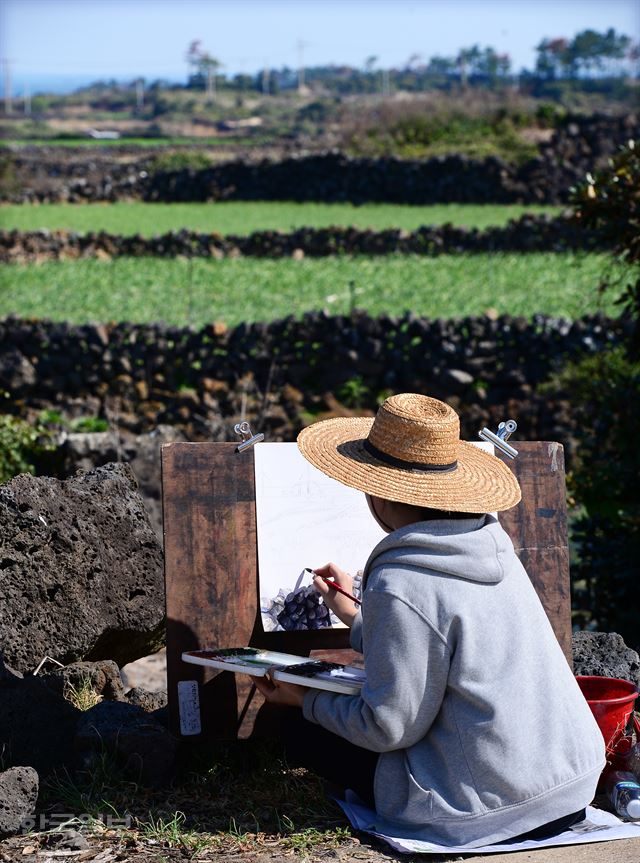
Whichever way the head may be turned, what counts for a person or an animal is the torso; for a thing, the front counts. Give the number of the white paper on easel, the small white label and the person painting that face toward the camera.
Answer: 2

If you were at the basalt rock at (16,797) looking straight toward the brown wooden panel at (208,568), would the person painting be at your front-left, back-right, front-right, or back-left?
front-right

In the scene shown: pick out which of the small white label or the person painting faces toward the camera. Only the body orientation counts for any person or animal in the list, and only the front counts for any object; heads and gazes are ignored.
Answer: the small white label

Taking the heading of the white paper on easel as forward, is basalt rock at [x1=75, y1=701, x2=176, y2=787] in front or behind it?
in front

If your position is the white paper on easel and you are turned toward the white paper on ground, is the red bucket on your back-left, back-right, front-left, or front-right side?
front-left

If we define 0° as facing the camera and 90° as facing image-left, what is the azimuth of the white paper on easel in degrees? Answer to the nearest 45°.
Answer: approximately 0°

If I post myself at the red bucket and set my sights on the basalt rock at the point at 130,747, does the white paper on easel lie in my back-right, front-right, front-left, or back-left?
front-right

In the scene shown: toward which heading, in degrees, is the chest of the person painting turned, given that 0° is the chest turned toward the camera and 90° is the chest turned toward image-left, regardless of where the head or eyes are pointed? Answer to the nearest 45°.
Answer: approximately 135°

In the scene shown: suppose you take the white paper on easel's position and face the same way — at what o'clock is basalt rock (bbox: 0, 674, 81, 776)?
The basalt rock is roughly at 2 o'clock from the white paper on easel.

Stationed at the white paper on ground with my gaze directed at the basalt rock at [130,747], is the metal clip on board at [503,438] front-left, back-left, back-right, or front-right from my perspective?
front-right

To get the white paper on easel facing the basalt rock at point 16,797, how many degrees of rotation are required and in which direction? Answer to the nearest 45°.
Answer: approximately 45° to its right

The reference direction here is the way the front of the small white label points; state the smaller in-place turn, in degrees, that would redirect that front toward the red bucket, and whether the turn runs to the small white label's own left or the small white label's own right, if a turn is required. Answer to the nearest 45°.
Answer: approximately 90° to the small white label's own left

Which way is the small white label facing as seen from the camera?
toward the camera

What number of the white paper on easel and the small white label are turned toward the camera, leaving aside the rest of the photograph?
2
